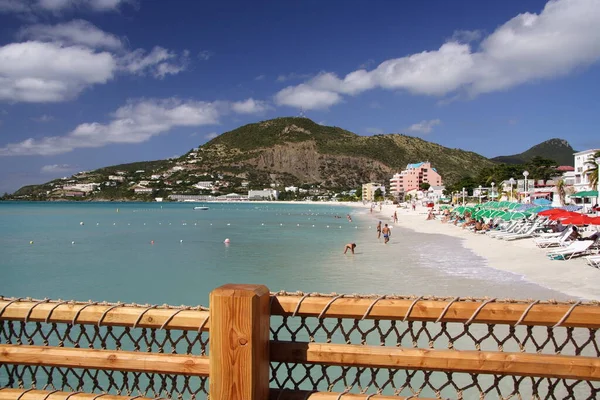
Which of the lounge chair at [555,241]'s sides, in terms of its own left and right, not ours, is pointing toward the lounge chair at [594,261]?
left

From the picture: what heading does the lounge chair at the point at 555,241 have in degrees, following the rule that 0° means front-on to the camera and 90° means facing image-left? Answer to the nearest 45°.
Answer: approximately 90°

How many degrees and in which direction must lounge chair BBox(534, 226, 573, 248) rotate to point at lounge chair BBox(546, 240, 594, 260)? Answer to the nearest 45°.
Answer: approximately 90° to its left
